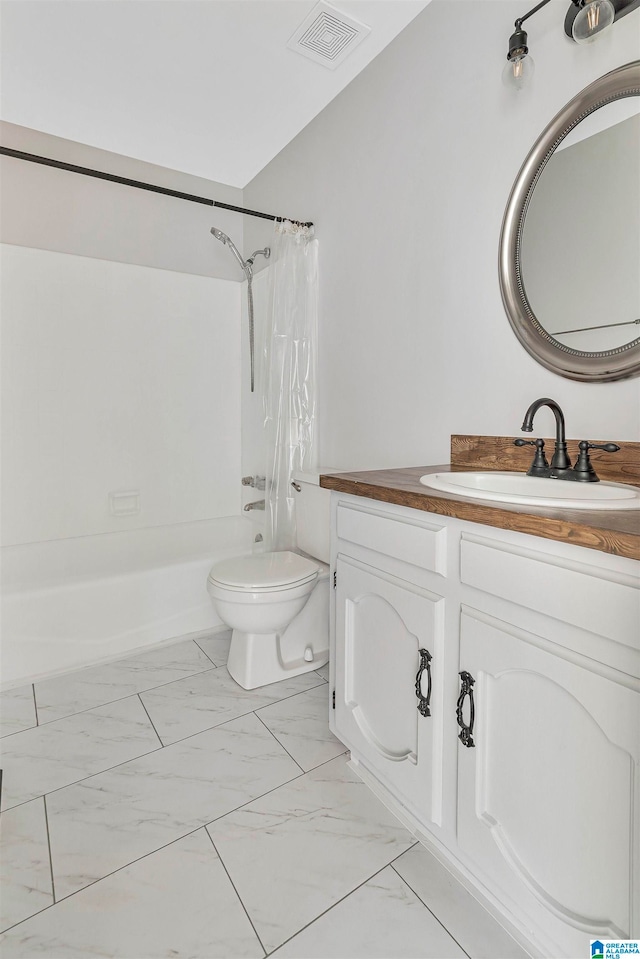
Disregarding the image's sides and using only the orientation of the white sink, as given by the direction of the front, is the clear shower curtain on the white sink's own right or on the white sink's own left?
on the white sink's own right

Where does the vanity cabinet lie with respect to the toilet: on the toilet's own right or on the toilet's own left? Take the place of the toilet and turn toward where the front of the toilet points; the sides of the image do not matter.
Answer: on the toilet's own left

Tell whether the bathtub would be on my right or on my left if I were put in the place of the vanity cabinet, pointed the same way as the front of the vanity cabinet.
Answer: on my right

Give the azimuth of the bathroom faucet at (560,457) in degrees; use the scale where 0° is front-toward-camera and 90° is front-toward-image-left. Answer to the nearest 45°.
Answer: approximately 45°
